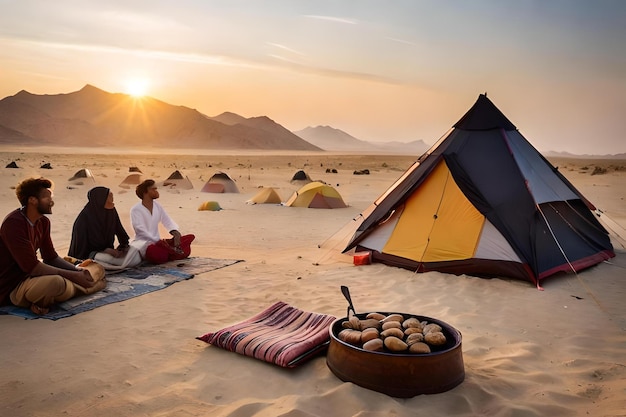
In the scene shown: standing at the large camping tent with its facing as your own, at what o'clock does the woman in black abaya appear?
The woman in black abaya is roughly at 1 o'clock from the large camping tent.

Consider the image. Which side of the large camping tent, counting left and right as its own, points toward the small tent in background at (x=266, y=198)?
right

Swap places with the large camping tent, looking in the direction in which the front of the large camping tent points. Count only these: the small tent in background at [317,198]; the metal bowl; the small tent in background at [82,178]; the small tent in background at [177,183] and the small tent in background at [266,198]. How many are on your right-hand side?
4

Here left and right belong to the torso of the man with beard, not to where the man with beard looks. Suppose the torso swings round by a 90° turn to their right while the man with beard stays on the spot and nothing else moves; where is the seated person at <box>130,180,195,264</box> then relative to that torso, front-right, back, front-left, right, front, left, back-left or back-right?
back-left

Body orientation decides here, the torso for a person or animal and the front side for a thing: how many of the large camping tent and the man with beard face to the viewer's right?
1

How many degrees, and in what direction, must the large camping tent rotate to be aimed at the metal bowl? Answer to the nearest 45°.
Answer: approximately 45° to its left

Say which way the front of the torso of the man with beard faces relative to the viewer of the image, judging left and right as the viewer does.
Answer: facing to the right of the viewer

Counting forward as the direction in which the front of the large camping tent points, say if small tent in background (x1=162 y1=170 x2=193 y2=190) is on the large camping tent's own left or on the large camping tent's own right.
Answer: on the large camping tent's own right

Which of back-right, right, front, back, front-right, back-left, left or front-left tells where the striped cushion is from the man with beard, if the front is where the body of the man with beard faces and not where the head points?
front-right

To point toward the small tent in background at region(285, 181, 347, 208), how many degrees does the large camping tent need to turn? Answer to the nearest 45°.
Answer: approximately 90° to its right

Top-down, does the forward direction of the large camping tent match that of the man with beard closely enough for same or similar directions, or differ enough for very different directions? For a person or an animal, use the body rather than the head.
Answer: very different directions

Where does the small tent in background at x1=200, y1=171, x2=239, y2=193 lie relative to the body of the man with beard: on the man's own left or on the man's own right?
on the man's own left

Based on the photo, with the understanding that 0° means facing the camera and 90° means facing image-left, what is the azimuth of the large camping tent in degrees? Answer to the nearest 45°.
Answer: approximately 45°

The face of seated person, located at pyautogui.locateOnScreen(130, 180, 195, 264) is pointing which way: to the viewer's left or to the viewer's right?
to the viewer's right

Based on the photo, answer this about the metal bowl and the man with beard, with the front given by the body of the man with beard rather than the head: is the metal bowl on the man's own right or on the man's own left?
on the man's own right

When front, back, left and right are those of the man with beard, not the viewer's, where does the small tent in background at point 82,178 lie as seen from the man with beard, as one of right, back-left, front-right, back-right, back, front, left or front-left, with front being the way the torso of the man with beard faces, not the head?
left

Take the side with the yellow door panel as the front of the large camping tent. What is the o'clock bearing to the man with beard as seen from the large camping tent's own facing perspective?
The man with beard is roughly at 12 o'clock from the large camping tent.
